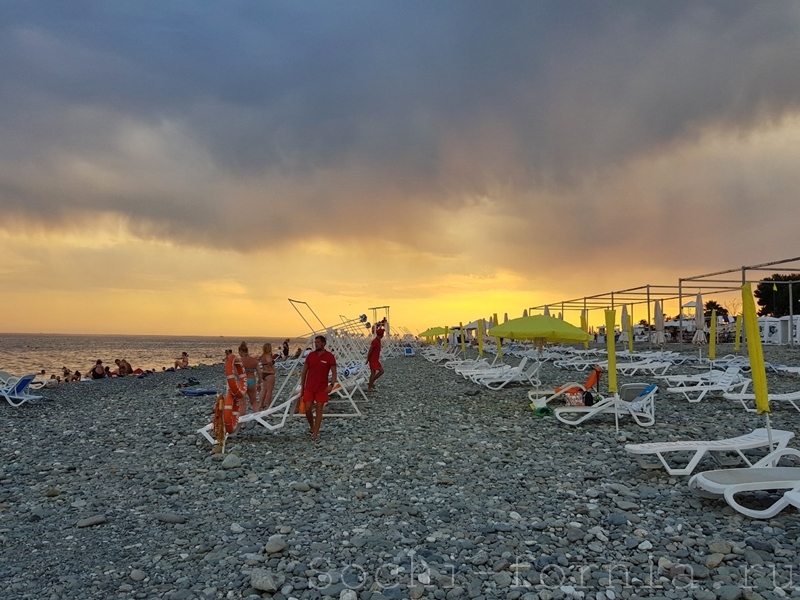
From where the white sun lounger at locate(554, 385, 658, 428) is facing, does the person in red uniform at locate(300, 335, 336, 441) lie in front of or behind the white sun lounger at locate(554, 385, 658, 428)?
in front

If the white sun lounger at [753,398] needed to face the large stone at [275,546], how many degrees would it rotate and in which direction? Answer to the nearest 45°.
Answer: approximately 90° to its left

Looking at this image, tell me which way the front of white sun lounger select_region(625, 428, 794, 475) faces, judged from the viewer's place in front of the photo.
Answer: facing to the left of the viewer

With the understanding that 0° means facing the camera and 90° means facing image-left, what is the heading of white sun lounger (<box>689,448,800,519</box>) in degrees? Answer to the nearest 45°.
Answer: approximately 90°

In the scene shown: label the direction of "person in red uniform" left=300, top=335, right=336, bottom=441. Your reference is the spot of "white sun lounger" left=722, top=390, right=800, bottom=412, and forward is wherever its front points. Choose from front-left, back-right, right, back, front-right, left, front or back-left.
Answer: front-left

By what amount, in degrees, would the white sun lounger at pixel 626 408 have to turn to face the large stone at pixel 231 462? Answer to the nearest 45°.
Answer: approximately 45° to its left

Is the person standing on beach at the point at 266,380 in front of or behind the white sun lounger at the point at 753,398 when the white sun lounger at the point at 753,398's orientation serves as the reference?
in front

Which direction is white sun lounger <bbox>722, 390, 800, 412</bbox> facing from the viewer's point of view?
to the viewer's left

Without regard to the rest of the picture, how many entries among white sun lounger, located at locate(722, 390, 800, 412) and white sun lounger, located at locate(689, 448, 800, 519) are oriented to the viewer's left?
2

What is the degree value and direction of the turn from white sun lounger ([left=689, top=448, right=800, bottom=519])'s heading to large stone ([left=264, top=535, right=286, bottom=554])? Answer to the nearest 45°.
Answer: approximately 45° to its left
